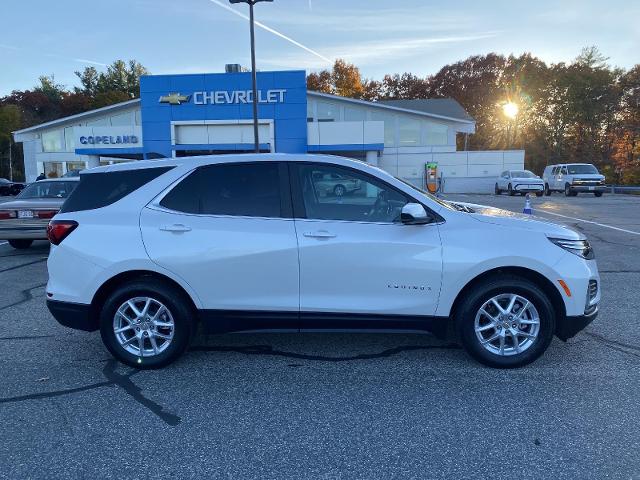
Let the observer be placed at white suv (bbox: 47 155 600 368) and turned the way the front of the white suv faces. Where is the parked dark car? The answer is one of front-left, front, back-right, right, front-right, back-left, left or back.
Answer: back-left

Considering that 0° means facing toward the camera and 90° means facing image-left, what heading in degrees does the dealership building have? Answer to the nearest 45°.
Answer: approximately 0°

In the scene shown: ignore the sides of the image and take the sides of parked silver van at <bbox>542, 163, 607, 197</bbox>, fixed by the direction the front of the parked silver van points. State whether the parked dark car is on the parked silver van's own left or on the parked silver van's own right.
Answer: on the parked silver van's own right

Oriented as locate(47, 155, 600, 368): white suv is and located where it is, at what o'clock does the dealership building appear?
The dealership building is roughly at 9 o'clock from the white suv.

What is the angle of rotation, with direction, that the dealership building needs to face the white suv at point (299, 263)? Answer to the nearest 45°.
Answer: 0° — it already faces it

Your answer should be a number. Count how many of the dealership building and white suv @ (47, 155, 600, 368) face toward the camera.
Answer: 1

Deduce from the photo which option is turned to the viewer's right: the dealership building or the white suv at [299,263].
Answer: the white suv

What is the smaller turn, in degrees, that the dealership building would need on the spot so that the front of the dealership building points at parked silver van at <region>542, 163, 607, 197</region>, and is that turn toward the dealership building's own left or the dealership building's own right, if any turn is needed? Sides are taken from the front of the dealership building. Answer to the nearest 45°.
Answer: approximately 90° to the dealership building's own left

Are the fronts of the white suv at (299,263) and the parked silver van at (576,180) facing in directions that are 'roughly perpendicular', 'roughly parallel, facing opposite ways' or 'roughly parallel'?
roughly perpendicular

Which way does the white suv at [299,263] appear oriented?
to the viewer's right
